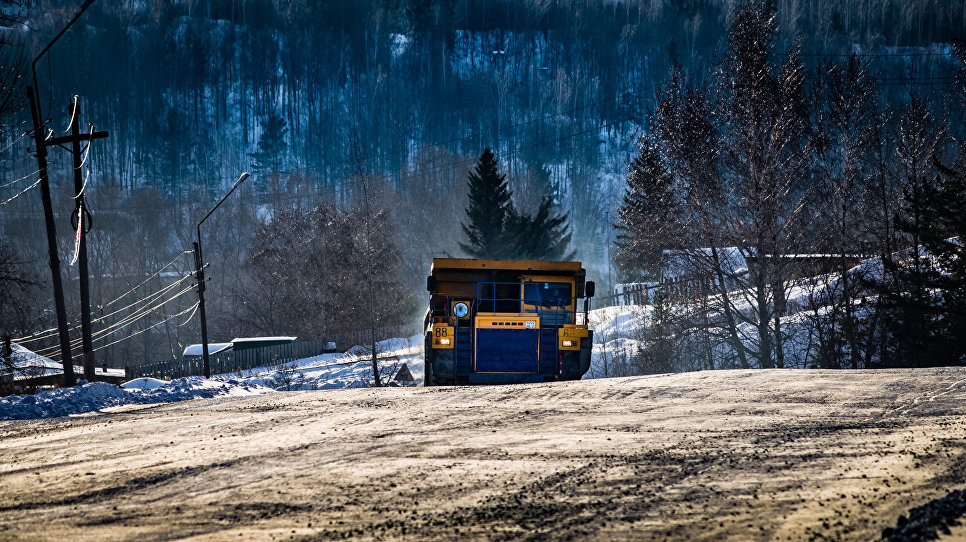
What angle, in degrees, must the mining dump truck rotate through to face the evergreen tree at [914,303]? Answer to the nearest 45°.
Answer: approximately 135° to its left

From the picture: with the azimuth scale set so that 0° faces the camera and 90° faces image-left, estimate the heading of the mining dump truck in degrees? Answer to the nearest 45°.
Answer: approximately 0°

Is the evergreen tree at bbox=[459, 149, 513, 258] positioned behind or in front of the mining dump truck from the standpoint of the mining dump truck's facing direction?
behind

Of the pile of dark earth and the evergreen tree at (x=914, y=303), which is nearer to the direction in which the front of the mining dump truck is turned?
the pile of dark earth

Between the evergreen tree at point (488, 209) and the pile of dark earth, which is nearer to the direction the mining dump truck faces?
the pile of dark earth

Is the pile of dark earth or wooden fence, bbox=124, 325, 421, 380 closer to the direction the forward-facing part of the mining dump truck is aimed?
the pile of dark earth

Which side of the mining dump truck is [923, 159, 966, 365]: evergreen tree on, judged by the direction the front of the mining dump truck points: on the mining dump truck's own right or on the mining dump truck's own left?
on the mining dump truck's own left

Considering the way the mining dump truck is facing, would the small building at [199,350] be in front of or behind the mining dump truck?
behind

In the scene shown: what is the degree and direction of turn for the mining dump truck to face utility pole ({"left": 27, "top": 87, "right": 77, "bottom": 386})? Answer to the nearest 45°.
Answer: approximately 90° to its right
